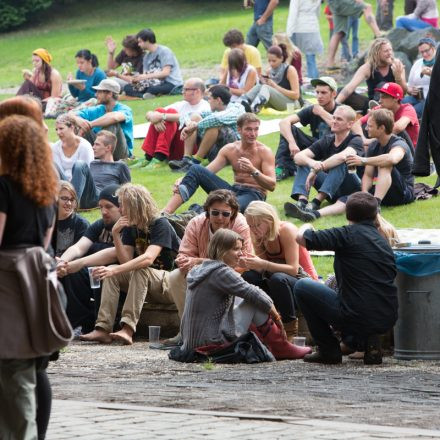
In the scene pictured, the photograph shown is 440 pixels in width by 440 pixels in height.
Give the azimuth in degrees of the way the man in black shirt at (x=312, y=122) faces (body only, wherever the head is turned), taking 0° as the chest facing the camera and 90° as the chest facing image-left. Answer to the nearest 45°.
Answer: approximately 45°

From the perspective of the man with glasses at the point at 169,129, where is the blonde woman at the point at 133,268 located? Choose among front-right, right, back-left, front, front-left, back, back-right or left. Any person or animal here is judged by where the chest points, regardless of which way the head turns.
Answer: front-left

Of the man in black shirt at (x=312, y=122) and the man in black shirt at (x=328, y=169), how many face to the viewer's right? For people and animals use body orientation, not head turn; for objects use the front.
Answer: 0

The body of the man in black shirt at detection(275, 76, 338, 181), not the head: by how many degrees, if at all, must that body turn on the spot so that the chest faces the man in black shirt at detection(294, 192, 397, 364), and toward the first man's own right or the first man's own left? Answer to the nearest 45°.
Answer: approximately 45° to the first man's own left

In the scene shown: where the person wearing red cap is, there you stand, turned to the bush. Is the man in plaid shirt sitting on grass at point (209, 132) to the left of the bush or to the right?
left

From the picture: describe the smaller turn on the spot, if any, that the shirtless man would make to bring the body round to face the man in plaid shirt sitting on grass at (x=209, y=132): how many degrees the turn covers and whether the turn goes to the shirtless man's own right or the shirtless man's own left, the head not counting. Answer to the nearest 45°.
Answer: approximately 135° to the shirtless man's own right

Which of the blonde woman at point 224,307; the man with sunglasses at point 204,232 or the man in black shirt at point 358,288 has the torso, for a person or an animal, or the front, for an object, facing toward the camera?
the man with sunglasses

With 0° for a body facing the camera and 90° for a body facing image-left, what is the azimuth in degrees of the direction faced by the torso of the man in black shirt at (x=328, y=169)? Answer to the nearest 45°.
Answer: approximately 45°

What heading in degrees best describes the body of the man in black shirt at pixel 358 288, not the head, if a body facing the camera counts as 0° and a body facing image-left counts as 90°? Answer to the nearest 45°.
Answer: approximately 135°

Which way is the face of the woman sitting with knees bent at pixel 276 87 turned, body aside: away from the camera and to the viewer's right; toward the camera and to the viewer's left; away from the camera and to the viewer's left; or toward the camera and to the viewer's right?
toward the camera and to the viewer's left

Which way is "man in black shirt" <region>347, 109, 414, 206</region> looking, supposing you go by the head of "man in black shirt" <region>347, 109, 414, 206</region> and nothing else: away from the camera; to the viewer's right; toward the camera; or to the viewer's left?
to the viewer's left
